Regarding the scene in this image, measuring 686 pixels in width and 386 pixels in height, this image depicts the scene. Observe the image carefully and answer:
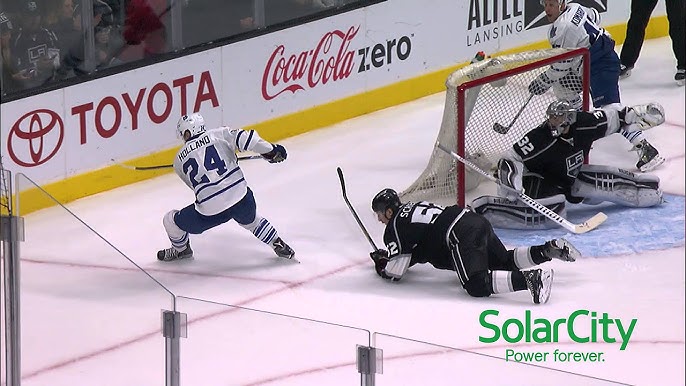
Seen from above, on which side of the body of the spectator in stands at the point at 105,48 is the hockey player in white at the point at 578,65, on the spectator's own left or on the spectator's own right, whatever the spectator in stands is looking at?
on the spectator's own left

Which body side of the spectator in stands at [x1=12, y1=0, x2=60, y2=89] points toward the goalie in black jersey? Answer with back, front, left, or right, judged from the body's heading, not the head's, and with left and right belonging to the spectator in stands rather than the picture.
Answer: left

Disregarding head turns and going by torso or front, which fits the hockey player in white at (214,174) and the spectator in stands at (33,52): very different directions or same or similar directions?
very different directions

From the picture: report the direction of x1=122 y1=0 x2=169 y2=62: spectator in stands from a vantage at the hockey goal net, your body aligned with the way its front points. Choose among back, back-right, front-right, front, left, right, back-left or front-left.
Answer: back-right

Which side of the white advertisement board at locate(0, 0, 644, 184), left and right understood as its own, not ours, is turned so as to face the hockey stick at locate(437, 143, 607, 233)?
front

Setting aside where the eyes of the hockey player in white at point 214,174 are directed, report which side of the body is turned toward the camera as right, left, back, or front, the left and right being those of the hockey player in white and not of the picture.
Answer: back

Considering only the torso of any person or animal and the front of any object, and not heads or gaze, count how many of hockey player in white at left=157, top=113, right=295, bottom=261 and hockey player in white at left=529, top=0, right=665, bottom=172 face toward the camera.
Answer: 0

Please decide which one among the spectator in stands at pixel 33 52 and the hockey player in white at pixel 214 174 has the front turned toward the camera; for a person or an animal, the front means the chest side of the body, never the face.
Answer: the spectator in stands

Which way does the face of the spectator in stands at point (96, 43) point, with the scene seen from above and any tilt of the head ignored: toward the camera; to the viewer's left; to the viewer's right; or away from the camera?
toward the camera

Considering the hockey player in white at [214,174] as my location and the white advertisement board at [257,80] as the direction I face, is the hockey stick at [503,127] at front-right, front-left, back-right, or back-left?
front-right

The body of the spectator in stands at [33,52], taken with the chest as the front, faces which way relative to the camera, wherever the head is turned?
toward the camera

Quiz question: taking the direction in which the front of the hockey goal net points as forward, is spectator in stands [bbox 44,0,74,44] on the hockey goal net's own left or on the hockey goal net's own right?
on the hockey goal net's own right

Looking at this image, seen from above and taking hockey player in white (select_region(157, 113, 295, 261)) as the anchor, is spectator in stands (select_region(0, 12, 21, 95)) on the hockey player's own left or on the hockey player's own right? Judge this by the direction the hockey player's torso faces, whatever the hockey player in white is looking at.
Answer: on the hockey player's own left
